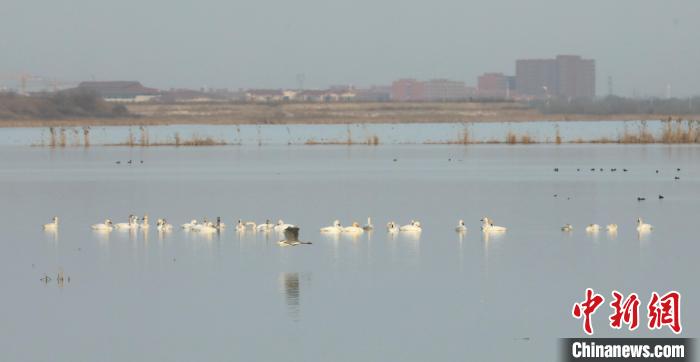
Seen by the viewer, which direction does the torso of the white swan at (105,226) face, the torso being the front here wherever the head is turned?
to the viewer's right

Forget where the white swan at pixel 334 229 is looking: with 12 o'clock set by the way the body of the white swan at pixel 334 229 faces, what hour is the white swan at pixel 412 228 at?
the white swan at pixel 412 228 is roughly at 12 o'clock from the white swan at pixel 334 229.

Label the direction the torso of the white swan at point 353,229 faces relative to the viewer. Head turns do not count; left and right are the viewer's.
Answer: facing to the right of the viewer

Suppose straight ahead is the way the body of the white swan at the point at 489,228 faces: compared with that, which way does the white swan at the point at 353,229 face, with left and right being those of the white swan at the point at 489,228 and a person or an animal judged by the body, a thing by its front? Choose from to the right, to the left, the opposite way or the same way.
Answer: the opposite way

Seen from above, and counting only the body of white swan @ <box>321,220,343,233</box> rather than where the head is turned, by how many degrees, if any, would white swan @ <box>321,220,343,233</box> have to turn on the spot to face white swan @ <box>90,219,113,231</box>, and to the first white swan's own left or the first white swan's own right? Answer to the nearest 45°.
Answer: approximately 180°

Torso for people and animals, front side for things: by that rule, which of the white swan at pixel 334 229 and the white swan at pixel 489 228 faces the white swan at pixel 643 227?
the white swan at pixel 334 229

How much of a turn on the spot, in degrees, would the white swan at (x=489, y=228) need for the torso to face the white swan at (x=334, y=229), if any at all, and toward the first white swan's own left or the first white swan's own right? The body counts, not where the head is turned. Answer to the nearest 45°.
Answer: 0° — it already faces it

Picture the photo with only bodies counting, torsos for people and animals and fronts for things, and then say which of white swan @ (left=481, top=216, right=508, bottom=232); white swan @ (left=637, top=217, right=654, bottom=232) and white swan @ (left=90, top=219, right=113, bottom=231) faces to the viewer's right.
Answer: white swan @ (left=90, top=219, right=113, bottom=231)

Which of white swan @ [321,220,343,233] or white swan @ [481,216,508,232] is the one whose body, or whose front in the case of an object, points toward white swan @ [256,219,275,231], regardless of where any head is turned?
white swan @ [481,216,508,232]

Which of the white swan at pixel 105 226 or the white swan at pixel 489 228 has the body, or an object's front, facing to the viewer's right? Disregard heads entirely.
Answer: the white swan at pixel 105 226

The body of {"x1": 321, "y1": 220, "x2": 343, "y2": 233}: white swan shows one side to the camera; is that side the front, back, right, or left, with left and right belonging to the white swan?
right

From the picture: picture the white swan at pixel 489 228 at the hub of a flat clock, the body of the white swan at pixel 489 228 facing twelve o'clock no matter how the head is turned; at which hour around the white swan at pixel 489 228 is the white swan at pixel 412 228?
the white swan at pixel 412 228 is roughly at 12 o'clock from the white swan at pixel 489 228.

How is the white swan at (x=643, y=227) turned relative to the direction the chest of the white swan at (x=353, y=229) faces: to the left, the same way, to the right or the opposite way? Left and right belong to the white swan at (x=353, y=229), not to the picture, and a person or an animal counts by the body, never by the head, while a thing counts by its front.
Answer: the opposite way
